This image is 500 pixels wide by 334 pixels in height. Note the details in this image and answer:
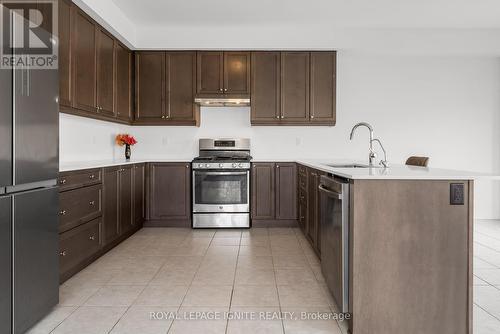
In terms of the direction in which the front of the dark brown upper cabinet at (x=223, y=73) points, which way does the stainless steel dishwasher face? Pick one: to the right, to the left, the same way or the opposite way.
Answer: to the right

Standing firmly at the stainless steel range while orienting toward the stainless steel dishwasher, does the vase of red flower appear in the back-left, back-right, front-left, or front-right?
back-right

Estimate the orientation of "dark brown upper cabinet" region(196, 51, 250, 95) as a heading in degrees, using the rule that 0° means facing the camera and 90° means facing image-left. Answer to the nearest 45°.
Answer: approximately 0°

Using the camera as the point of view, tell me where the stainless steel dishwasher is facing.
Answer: facing to the left of the viewer

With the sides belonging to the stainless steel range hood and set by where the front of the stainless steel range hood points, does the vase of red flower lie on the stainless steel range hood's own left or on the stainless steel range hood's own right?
on the stainless steel range hood's own right

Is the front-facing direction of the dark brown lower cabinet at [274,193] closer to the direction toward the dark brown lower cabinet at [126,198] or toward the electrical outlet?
the electrical outlet

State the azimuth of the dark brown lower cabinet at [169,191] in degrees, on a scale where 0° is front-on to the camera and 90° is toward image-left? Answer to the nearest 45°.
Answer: approximately 0°

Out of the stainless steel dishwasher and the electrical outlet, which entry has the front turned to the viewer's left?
the stainless steel dishwasher
